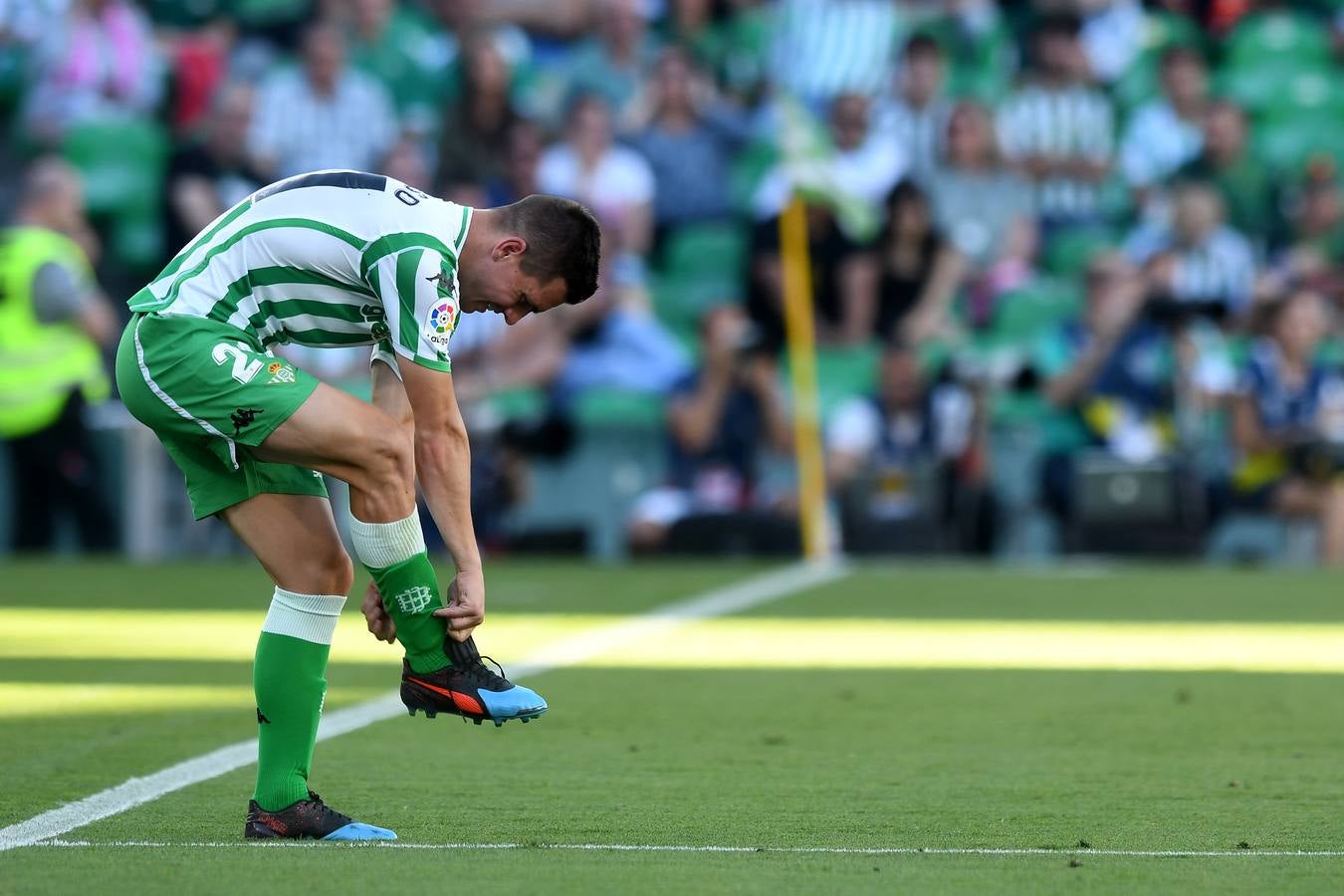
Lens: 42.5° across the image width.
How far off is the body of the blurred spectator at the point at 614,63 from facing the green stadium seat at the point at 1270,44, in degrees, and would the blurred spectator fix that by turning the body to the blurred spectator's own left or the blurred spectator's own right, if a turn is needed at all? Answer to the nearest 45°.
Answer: approximately 90° to the blurred spectator's own left

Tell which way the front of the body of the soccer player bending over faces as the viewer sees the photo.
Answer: to the viewer's right

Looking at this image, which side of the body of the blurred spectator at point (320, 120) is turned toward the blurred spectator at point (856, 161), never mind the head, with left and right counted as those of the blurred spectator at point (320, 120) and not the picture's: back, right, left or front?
left

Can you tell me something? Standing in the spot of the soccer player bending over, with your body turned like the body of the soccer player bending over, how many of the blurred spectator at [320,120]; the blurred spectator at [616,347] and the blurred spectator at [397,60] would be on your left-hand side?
3

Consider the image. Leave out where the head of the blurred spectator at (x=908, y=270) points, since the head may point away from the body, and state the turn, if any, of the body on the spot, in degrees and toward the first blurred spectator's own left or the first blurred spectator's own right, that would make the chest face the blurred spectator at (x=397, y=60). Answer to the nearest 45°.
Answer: approximately 90° to the first blurred spectator's own right

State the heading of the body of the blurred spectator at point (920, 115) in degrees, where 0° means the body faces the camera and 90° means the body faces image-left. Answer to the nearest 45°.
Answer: approximately 0°

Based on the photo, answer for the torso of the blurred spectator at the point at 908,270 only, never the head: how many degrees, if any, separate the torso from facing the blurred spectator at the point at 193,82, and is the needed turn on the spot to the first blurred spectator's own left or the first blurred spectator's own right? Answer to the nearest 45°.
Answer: approximately 90° to the first blurred spectator's own right

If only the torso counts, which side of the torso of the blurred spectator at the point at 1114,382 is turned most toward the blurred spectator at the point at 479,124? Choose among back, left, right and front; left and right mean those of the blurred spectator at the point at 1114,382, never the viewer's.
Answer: right
